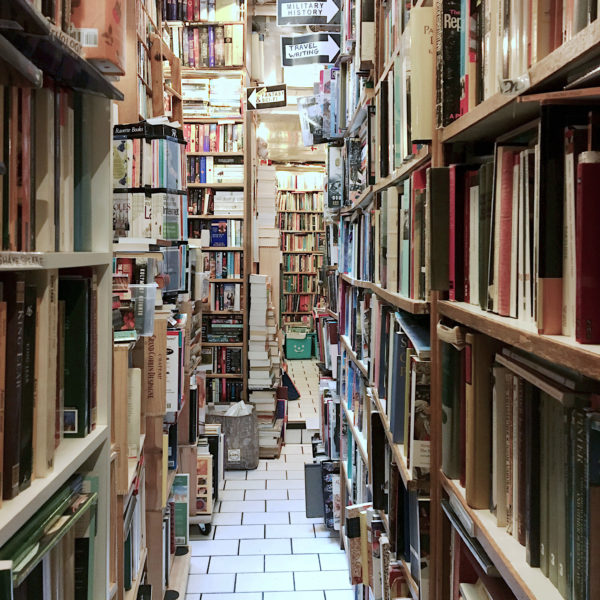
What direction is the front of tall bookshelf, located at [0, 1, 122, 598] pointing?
to the viewer's right

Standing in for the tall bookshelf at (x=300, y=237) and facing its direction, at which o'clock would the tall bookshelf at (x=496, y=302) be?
the tall bookshelf at (x=496, y=302) is roughly at 12 o'clock from the tall bookshelf at (x=300, y=237).

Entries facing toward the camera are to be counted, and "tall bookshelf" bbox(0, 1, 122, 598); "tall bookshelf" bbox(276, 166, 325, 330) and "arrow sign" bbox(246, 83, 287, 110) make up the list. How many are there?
2

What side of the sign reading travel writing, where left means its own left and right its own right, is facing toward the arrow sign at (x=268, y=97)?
back

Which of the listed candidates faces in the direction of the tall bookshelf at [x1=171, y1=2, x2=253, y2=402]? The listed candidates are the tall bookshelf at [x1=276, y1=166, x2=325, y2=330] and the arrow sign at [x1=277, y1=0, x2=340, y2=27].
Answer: the tall bookshelf at [x1=276, y1=166, x2=325, y2=330]

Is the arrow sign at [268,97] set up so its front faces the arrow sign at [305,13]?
yes
